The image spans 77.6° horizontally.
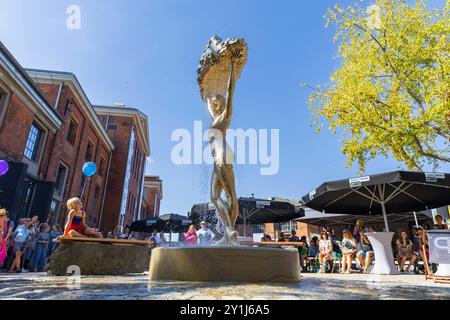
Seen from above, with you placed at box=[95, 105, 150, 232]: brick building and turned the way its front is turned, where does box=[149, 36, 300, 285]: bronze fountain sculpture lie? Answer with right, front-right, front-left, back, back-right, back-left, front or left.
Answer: right

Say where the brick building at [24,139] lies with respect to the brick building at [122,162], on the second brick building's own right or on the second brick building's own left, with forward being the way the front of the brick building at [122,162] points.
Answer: on the second brick building's own right

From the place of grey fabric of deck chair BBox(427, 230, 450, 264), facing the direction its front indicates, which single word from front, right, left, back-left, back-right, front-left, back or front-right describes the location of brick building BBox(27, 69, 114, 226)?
right

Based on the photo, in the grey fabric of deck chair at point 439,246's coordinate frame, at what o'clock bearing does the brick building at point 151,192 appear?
The brick building is roughly at 4 o'clock from the grey fabric of deck chair.

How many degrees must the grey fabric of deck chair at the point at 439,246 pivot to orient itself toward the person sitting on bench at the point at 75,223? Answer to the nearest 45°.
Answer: approximately 45° to its right

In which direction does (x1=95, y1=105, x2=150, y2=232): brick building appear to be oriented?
to the viewer's right

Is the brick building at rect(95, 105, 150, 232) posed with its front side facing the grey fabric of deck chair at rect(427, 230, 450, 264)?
no

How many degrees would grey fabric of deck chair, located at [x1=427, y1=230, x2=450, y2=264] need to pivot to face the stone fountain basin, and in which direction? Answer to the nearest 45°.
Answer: approximately 45° to its right

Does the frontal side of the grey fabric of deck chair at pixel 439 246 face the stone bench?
no

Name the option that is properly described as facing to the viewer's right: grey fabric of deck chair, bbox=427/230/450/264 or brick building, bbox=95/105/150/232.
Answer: the brick building

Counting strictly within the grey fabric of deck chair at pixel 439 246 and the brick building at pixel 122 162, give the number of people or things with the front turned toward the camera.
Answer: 1

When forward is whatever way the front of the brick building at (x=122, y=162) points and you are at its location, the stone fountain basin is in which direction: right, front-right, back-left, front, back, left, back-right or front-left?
right

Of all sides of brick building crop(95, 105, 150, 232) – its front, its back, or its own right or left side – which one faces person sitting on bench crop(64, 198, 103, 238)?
right

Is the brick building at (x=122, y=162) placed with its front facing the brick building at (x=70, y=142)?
no

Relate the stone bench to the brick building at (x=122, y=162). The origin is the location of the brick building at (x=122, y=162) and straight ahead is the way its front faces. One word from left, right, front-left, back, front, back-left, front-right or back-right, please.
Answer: right

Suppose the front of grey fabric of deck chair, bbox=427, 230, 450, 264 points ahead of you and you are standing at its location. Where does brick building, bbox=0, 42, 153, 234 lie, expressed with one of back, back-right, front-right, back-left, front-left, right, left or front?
right

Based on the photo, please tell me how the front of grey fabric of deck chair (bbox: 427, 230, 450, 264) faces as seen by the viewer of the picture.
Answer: facing the viewer
